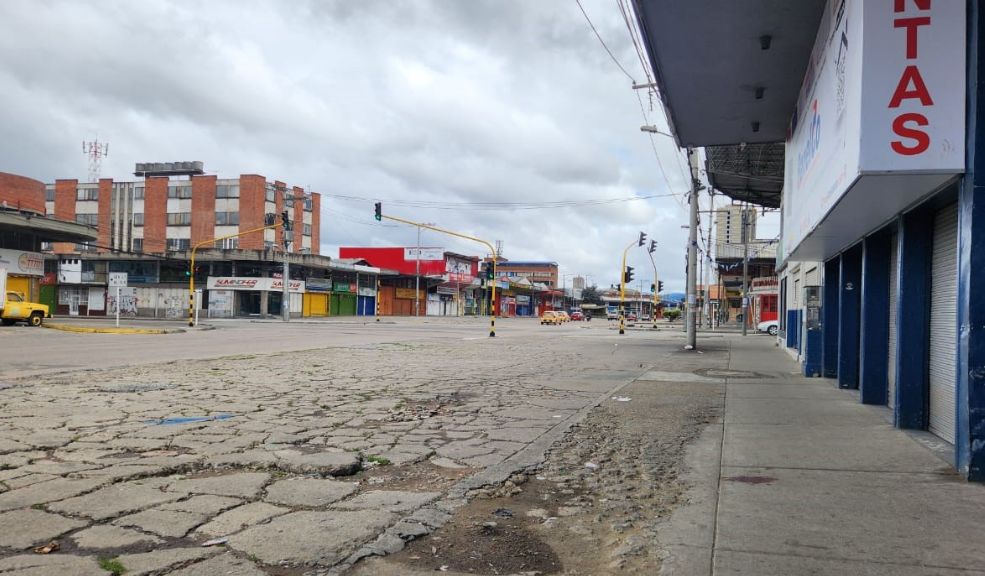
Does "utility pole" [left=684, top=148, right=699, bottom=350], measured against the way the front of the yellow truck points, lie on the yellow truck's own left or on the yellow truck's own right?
on the yellow truck's own right

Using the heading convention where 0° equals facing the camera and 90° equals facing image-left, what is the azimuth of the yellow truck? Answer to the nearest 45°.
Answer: approximately 270°

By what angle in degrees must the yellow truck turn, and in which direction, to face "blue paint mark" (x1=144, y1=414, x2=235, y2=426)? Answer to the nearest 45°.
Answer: approximately 90° to its right

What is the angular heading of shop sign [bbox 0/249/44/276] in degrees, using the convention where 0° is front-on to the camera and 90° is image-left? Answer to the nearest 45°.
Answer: approximately 315°

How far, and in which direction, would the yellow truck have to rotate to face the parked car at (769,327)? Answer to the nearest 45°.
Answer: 0° — it already faces it

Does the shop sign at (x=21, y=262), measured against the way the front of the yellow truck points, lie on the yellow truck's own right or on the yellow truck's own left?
on the yellow truck's own left

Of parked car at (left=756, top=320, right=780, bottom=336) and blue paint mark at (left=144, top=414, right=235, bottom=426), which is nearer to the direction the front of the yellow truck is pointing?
the parked car

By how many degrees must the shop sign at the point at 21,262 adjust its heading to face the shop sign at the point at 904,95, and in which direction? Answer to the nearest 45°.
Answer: approximately 45° to its right
